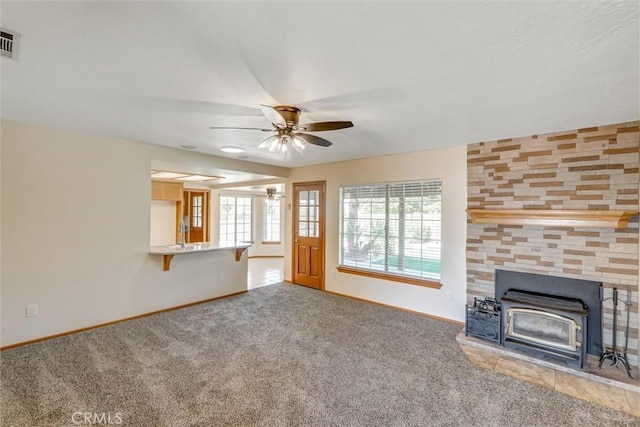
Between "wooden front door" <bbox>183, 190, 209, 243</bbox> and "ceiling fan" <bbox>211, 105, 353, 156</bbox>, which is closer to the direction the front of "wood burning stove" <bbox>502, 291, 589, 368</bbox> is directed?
the ceiling fan

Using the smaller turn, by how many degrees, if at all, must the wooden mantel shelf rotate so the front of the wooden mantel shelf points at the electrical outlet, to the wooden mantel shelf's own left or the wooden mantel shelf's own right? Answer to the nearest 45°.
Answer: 0° — it already faces it

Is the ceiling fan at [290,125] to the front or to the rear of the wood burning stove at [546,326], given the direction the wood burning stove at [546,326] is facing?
to the front

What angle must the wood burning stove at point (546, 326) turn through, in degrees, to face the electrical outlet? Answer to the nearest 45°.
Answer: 0° — it already faces it

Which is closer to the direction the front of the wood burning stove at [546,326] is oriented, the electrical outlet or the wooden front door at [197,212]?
the electrical outlet

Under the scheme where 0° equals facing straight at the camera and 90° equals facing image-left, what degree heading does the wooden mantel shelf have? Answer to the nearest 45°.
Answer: approximately 45°

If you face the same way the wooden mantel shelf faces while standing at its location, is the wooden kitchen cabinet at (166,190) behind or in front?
in front

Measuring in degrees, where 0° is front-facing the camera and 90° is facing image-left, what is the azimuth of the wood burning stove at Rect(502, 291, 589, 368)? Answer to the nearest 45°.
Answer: approximately 45°
